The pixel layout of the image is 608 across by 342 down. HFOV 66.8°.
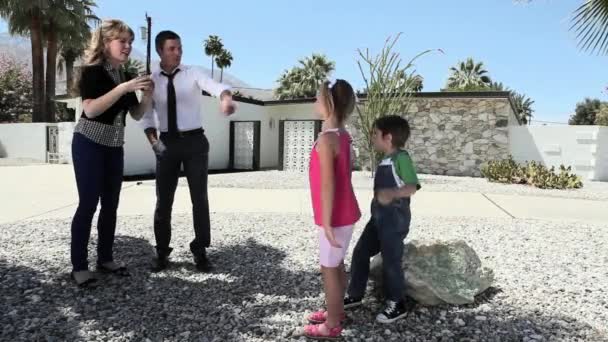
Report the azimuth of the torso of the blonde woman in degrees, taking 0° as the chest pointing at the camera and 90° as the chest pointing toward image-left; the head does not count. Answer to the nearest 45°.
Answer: approximately 315°

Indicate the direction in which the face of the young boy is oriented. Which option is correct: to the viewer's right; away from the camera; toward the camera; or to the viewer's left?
to the viewer's left

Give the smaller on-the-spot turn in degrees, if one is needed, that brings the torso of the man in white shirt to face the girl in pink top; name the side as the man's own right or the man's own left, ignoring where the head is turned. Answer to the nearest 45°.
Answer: approximately 45° to the man's own left

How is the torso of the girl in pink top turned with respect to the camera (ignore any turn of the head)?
to the viewer's left

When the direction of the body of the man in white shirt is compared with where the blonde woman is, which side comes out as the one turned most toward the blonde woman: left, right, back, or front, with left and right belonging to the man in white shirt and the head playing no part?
right

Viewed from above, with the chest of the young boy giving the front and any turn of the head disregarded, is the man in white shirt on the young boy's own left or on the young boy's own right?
on the young boy's own right

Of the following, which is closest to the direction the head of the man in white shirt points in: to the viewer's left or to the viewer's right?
to the viewer's right

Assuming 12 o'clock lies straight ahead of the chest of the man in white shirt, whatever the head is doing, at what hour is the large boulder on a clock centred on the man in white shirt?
The large boulder is roughly at 10 o'clock from the man in white shirt.

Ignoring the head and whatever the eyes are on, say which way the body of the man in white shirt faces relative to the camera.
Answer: toward the camera

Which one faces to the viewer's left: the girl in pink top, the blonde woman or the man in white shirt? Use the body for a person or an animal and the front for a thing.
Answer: the girl in pink top

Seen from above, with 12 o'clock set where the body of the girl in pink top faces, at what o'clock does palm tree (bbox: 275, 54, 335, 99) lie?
The palm tree is roughly at 3 o'clock from the girl in pink top.

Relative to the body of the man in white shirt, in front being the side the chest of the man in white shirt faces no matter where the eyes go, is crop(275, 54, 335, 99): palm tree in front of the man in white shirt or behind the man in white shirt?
behind

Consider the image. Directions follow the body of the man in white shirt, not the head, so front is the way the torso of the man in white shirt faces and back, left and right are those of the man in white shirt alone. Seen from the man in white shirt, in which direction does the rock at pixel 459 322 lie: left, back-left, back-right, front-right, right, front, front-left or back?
front-left

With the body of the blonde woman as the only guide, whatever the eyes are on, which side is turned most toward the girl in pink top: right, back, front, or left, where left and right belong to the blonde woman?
front

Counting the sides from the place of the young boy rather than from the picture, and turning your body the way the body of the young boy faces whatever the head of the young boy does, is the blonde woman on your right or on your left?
on your right

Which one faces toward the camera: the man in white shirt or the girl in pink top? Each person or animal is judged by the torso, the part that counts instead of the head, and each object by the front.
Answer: the man in white shirt

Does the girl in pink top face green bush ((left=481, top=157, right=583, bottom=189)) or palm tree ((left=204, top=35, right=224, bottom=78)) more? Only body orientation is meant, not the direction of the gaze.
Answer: the palm tree

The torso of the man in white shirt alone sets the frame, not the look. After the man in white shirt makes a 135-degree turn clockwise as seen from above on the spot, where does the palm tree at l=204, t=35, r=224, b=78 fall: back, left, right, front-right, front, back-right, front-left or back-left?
front-right
